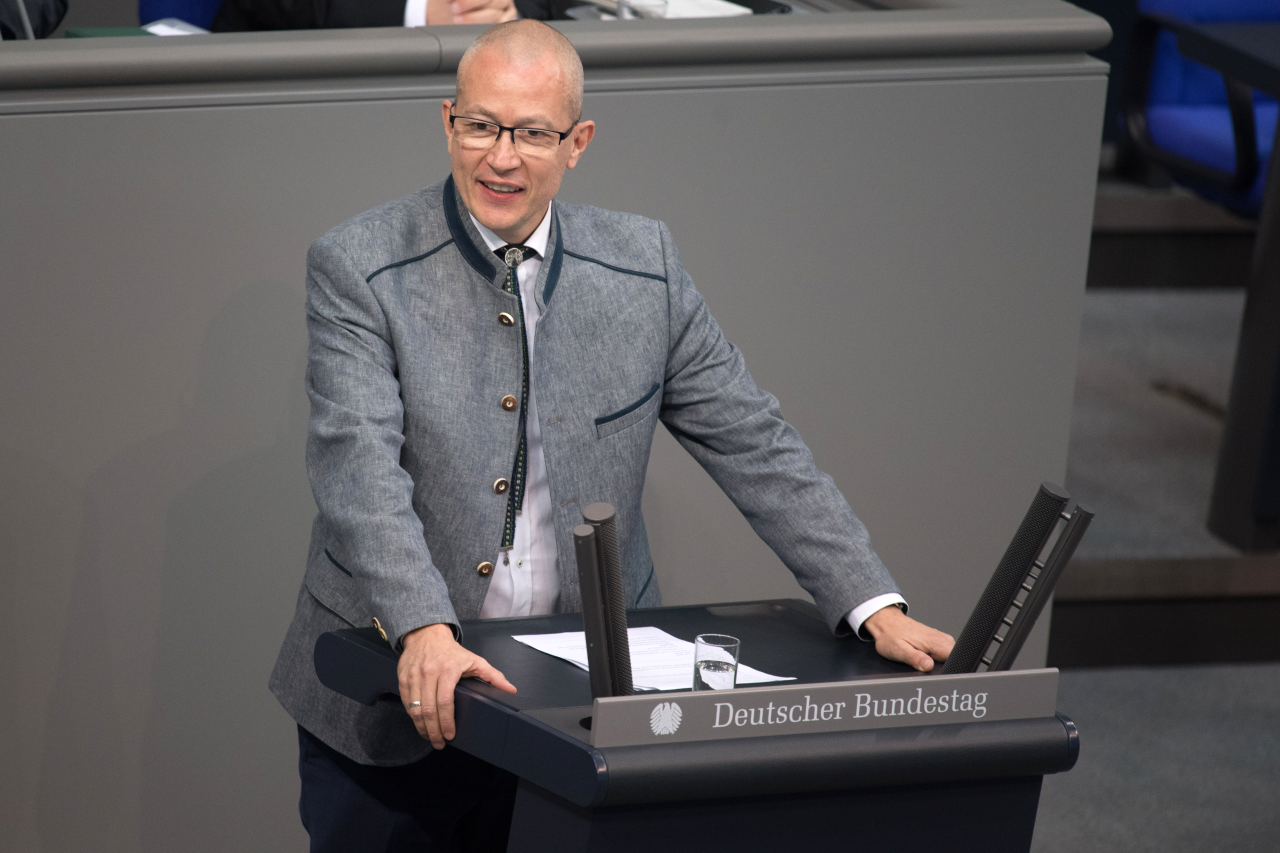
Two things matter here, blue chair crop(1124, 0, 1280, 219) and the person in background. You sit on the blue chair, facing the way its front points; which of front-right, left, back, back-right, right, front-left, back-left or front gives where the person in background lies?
right

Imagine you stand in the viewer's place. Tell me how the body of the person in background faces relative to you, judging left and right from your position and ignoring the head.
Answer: facing the viewer

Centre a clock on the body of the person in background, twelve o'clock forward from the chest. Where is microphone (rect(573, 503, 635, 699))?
The microphone is roughly at 12 o'clock from the person in background.

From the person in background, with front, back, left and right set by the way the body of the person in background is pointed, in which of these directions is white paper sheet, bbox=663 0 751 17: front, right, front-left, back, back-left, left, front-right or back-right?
front-left

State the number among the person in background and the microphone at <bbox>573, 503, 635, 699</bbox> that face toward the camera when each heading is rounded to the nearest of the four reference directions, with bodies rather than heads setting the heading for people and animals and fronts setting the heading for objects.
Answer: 1

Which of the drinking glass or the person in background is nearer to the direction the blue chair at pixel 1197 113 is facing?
the drinking glass

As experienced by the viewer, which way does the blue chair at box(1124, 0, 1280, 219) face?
facing the viewer and to the right of the viewer

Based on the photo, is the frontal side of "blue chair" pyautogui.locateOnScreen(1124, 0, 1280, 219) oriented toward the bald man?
no

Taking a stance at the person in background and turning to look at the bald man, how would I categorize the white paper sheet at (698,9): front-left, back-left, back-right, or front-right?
front-left

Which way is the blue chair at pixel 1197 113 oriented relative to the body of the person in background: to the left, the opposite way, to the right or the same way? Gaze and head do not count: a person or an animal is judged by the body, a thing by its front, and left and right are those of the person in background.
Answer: the same way

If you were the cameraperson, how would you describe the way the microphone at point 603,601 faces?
facing away from the viewer and to the right of the viewer
